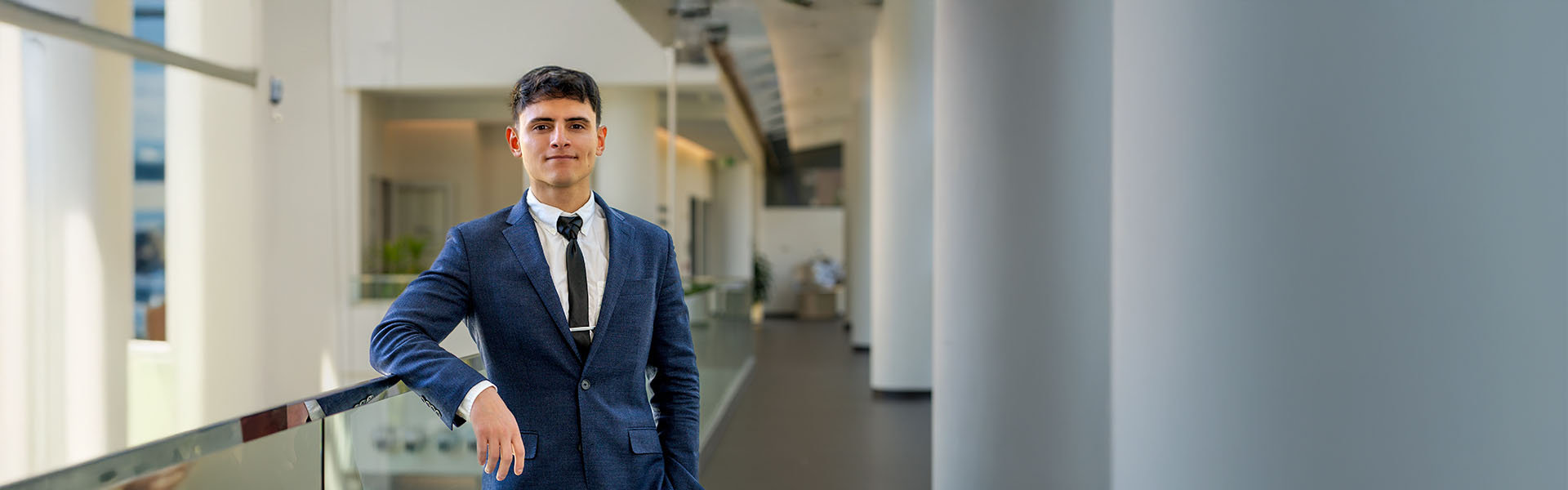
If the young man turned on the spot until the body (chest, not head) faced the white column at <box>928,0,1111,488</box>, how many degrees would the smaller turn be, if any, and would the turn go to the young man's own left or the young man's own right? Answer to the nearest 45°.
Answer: approximately 135° to the young man's own left

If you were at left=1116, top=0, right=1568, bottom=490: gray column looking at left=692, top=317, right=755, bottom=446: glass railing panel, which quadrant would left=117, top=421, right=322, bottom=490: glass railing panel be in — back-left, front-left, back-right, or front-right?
front-left

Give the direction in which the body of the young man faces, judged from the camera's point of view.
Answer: toward the camera

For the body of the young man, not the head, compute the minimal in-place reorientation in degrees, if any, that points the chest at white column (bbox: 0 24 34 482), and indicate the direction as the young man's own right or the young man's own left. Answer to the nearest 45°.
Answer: approximately 135° to the young man's own right

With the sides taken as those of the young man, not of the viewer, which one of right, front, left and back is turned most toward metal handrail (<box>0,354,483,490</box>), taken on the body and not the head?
right

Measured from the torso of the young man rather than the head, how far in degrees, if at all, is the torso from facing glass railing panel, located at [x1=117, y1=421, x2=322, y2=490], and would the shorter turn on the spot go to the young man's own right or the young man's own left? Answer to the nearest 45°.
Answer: approximately 90° to the young man's own right

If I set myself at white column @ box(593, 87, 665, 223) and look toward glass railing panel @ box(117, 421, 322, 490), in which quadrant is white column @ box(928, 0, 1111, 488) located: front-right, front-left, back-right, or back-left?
front-left

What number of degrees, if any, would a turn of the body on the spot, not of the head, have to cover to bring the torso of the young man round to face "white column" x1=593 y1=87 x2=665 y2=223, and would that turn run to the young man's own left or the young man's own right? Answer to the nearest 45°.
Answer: approximately 180°

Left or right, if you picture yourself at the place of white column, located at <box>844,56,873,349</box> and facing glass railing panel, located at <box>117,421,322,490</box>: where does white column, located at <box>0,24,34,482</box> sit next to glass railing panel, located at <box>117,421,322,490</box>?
right

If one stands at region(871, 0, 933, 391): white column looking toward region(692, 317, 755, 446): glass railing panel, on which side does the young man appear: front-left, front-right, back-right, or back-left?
front-left

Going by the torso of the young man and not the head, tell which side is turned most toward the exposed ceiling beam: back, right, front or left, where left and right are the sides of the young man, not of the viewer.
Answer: back

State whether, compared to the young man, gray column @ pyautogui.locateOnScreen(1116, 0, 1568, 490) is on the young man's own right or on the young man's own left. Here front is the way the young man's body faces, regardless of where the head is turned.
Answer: on the young man's own left

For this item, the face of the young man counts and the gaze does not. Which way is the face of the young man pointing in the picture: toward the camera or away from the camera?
toward the camera
